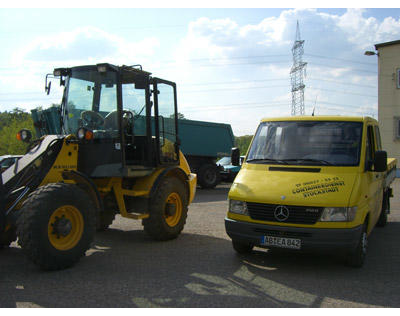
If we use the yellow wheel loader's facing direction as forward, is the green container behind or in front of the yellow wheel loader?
behind

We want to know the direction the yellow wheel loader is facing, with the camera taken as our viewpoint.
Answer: facing the viewer and to the left of the viewer
